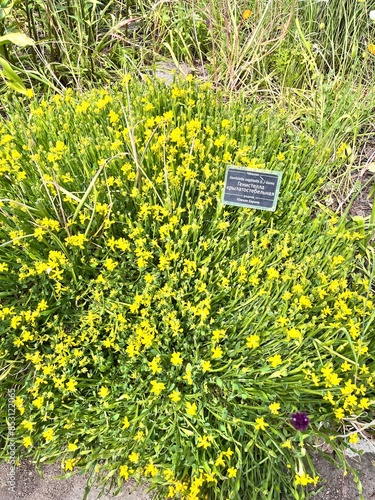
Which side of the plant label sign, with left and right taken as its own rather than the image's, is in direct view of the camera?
front

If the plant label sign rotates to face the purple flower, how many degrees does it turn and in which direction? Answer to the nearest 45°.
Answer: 0° — it already faces it
